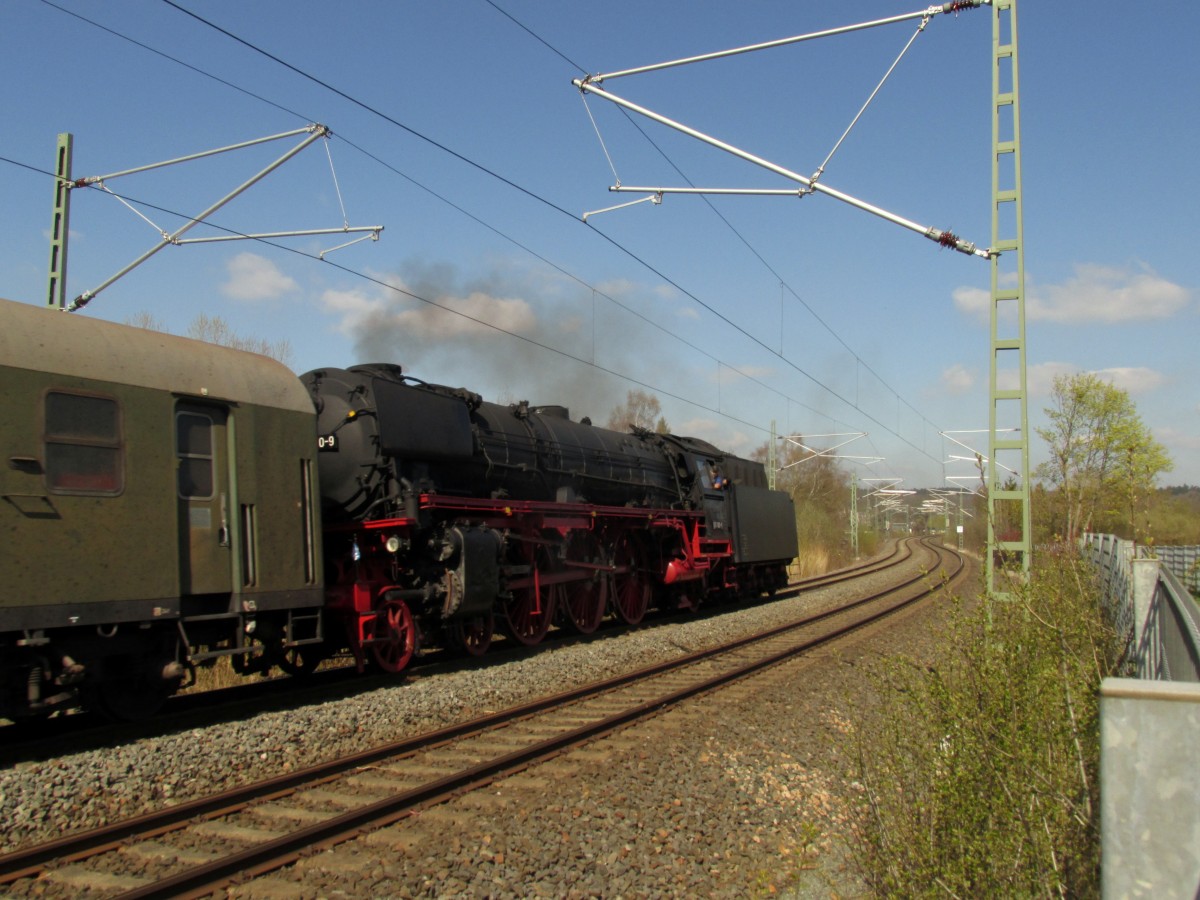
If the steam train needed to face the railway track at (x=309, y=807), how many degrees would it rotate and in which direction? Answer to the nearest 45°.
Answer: approximately 45° to its left

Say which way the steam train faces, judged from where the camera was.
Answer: facing the viewer and to the left of the viewer

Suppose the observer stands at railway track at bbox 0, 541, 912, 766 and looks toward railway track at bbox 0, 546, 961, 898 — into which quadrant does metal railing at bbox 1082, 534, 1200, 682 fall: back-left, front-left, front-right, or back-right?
front-left

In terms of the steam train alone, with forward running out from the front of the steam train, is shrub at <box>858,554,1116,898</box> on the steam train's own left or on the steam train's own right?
on the steam train's own left

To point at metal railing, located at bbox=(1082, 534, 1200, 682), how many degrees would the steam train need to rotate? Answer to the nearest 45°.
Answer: approximately 90° to its left
